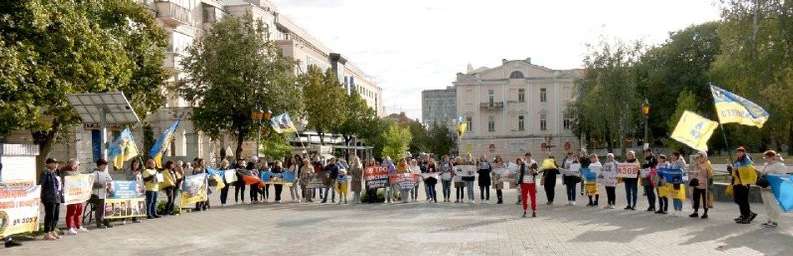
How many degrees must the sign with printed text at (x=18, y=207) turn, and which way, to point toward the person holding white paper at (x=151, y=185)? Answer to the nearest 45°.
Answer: approximately 90° to its left

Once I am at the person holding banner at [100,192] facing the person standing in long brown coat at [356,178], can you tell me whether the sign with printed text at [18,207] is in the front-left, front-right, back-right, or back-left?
back-right

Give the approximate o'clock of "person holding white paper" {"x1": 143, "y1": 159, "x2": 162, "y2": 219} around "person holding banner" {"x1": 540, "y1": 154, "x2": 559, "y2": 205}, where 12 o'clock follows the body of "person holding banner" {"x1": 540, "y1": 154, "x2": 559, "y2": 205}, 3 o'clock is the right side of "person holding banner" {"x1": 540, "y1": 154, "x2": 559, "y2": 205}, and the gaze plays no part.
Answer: "person holding white paper" {"x1": 143, "y1": 159, "x2": 162, "y2": 219} is roughly at 2 o'clock from "person holding banner" {"x1": 540, "y1": 154, "x2": 559, "y2": 205}.

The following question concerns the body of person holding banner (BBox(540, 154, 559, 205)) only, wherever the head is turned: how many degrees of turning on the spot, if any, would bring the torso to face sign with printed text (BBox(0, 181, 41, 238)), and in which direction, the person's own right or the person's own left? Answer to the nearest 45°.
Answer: approximately 45° to the person's own right

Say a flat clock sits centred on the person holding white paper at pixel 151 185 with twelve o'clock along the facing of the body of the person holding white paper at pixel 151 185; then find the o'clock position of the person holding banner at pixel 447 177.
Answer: the person holding banner at pixel 447 177 is roughly at 10 o'clock from the person holding white paper at pixel 151 185.

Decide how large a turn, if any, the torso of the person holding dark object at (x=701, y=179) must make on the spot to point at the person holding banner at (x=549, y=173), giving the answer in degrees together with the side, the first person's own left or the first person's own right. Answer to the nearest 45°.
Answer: approximately 90° to the first person's own right

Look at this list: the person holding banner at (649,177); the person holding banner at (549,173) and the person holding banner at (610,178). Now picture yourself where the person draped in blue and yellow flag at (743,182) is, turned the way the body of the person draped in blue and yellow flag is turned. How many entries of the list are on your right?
3

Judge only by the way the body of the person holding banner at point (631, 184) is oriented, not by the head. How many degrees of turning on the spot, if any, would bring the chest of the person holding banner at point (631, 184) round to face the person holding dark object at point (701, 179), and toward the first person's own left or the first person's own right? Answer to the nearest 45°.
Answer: approximately 45° to the first person's own left

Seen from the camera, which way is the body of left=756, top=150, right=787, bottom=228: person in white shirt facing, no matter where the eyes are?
to the viewer's left
